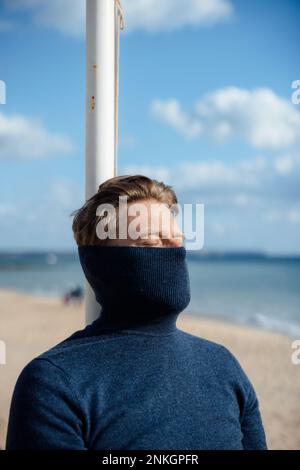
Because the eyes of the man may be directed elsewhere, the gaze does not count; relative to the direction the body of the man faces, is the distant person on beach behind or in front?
behind

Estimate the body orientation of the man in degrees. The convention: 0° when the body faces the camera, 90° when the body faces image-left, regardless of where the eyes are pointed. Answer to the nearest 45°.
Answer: approximately 315°

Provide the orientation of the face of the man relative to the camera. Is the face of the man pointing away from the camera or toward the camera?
toward the camera
